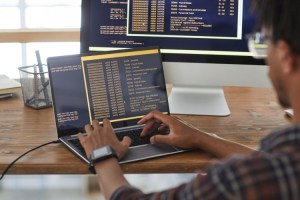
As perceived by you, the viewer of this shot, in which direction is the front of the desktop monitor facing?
facing the viewer

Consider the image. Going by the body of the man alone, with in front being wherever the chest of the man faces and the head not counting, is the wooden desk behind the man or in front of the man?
in front

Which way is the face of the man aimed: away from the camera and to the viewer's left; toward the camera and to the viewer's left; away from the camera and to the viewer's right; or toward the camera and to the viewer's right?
away from the camera and to the viewer's left

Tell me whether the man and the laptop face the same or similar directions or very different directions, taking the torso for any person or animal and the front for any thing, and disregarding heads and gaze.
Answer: very different directions

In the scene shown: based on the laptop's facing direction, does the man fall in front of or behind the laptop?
in front

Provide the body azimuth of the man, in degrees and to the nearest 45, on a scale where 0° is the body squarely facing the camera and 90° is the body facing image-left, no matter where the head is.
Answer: approximately 135°

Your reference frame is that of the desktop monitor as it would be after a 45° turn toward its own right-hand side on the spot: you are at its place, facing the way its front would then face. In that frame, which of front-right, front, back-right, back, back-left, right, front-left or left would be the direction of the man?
front-left

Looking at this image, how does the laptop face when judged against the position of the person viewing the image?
facing the viewer and to the right of the viewer

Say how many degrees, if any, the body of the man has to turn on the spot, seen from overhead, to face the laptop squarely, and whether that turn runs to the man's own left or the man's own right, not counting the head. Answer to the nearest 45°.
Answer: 0° — they already face it
